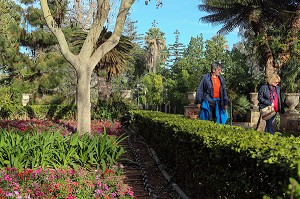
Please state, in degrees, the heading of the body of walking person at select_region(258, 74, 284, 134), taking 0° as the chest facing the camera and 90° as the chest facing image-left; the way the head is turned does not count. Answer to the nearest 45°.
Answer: approximately 315°

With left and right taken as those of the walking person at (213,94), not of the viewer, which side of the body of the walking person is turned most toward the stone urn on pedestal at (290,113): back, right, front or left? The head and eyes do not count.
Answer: left

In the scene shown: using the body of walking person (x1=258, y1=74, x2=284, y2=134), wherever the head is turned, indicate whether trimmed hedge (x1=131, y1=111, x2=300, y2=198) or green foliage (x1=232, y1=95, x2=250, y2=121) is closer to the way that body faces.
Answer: the trimmed hedge

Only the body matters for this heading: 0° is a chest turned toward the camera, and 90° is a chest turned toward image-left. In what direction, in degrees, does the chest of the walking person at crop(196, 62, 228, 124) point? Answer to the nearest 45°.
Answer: approximately 315°

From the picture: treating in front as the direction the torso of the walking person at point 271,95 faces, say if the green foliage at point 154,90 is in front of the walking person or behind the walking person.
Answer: behind

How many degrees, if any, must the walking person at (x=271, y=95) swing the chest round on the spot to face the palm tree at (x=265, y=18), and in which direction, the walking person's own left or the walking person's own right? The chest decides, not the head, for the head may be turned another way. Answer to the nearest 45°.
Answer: approximately 135° to the walking person's own left

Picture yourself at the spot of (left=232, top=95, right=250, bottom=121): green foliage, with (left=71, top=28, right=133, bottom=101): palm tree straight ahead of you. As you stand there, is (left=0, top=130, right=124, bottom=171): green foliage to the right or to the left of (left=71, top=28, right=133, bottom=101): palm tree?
left

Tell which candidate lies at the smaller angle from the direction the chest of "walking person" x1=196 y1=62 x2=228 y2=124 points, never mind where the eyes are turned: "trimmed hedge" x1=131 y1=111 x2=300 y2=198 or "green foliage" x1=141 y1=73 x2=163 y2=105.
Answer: the trimmed hedge

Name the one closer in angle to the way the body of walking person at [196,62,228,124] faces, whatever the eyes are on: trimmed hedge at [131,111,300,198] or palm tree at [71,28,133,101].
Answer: the trimmed hedge

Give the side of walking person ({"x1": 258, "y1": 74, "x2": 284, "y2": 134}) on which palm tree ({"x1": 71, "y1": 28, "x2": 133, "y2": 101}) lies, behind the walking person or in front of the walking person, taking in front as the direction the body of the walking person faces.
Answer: behind
